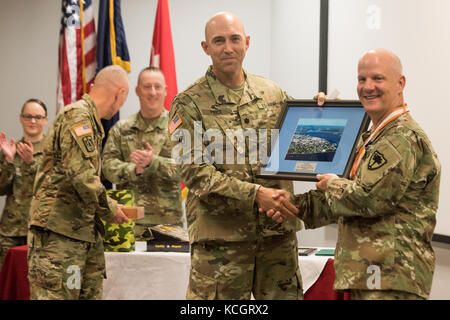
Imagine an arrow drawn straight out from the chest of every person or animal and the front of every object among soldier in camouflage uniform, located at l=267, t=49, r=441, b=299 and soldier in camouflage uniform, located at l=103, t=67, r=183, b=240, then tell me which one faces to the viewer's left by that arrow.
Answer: soldier in camouflage uniform, located at l=267, t=49, r=441, b=299

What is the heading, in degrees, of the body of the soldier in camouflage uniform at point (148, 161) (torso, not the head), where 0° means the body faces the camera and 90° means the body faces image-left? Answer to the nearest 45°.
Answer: approximately 0°

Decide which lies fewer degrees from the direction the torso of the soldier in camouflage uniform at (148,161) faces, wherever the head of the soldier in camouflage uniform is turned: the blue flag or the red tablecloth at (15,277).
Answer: the red tablecloth

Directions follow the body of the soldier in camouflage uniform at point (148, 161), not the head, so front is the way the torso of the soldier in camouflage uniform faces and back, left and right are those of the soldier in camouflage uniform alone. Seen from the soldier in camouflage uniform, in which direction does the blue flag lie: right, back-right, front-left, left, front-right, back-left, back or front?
back

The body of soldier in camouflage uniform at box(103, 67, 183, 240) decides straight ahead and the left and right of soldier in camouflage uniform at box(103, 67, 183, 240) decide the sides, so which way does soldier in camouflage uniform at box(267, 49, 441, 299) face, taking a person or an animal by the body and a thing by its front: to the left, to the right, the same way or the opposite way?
to the right

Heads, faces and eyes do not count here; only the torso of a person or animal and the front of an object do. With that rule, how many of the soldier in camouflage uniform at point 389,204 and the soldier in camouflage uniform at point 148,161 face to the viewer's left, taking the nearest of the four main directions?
1

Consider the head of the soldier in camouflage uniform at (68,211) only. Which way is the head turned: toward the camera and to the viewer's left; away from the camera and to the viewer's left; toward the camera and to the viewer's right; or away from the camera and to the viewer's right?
away from the camera and to the viewer's right

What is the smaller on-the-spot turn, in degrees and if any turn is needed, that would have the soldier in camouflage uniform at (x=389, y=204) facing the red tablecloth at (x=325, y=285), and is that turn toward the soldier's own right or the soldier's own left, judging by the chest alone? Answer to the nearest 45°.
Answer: approximately 90° to the soldier's own right

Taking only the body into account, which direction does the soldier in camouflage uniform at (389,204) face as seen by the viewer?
to the viewer's left

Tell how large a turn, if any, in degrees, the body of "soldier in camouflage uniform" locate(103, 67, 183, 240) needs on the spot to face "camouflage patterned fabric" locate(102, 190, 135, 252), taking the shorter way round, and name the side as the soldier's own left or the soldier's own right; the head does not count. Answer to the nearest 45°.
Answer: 0° — they already face it

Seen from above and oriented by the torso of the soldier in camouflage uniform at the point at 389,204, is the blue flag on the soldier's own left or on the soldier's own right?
on the soldier's own right

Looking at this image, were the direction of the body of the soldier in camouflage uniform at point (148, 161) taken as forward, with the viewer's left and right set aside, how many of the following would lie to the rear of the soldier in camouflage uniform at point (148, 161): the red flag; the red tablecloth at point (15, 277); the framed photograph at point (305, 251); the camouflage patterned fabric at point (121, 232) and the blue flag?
2
